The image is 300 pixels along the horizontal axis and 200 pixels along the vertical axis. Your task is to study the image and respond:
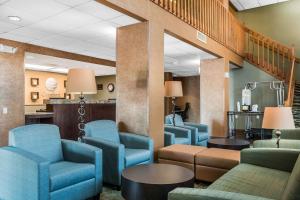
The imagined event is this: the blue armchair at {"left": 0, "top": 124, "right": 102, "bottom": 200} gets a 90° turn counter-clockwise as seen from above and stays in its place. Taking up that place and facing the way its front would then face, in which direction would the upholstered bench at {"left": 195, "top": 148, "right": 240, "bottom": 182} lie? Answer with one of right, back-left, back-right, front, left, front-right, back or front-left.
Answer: front-right

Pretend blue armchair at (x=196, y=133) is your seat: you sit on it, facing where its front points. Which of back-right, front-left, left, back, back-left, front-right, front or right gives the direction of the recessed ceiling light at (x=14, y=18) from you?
right

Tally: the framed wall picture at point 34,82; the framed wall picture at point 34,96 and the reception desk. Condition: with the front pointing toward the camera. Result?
3

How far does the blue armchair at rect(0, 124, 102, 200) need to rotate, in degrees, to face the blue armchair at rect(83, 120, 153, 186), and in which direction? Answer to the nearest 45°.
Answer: approximately 90° to its left

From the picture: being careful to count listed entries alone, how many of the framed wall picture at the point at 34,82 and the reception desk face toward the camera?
2

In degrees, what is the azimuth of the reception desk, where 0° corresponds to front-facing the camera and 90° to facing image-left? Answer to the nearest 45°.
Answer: approximately 0°

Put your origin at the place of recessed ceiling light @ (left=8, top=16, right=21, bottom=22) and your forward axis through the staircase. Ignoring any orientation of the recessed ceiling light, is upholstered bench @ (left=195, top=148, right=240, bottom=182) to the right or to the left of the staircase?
right

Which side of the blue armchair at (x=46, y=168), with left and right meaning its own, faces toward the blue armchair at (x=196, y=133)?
left

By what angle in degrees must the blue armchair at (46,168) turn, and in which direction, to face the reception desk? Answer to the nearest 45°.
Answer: approximately 135° to its left

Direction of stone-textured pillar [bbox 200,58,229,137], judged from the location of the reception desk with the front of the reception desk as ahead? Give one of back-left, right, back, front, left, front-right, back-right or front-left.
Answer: left

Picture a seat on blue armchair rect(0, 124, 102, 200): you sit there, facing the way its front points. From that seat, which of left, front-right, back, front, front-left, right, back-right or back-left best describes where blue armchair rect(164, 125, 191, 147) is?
left
